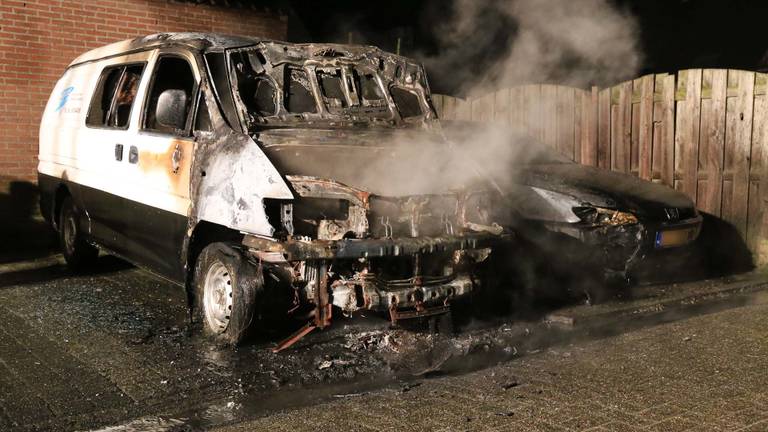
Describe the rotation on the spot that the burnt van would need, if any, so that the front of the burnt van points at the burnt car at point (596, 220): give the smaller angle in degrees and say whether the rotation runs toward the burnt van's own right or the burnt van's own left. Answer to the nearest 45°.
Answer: approximately 45° to the burnt van's own left

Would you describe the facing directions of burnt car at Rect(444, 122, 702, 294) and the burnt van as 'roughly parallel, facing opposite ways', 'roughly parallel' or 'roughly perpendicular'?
roughly parallel

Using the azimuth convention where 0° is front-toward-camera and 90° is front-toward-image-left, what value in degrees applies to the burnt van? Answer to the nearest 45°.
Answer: approximately 315°

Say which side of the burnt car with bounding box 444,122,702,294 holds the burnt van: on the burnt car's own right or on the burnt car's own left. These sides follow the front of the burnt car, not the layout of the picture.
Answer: on the burnt car's own right

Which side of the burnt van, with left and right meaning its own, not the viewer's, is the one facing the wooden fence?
left

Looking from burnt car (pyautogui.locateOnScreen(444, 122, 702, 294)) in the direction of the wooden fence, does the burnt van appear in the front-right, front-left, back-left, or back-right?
back-left

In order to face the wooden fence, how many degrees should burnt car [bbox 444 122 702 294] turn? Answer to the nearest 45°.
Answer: approximately 90° to its left

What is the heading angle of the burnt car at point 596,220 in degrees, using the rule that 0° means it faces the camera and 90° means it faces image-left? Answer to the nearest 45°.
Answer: approximately 315°

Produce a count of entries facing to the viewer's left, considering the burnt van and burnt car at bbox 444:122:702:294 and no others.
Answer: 0
